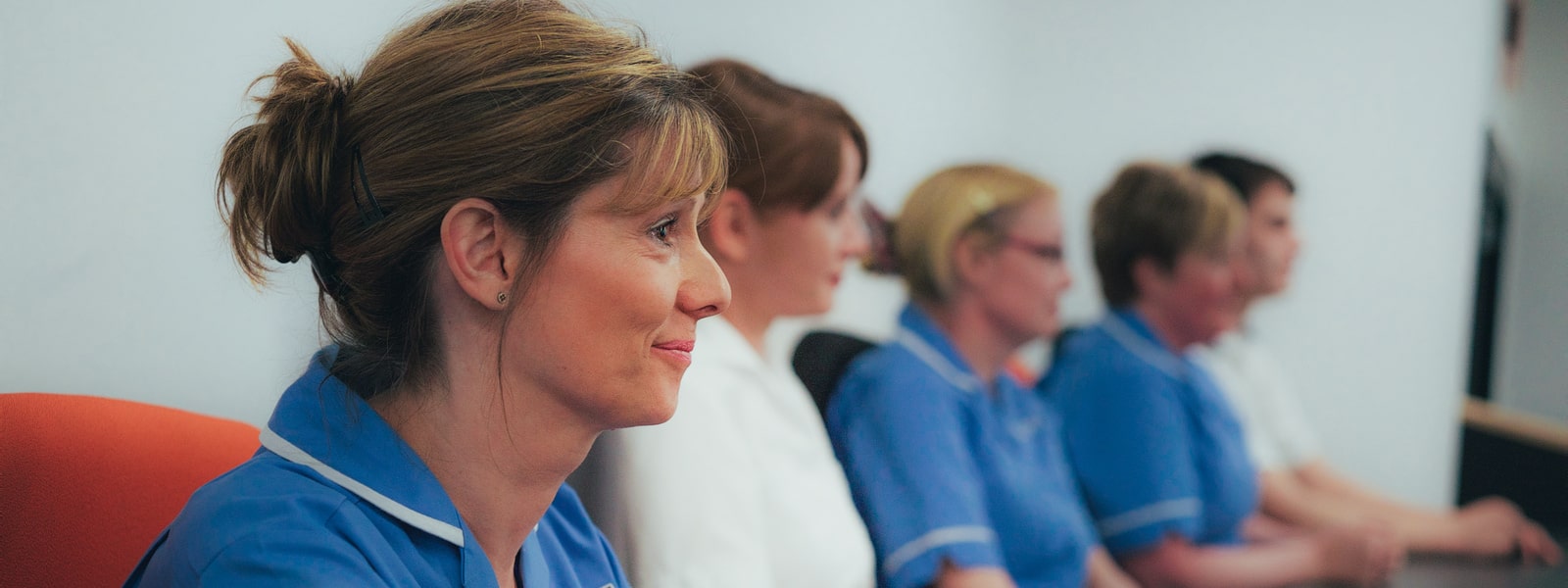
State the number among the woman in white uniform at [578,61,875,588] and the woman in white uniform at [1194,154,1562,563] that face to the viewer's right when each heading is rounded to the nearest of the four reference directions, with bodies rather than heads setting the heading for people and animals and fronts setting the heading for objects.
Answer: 2

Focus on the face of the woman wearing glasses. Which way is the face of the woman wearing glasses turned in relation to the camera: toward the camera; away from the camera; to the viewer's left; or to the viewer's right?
to the viewer's right

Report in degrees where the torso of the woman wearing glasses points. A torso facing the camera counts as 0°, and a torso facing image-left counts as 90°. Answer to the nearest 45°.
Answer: approximately 270°

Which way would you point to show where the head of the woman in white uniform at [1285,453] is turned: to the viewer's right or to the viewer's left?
to the viewer's right

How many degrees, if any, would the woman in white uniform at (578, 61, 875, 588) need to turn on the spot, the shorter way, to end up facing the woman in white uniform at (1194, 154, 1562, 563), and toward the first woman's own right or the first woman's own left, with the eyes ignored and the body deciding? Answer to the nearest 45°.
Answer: approximately 45° to the first woman's own left

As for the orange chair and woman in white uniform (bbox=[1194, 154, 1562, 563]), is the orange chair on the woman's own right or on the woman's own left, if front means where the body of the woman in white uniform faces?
on the woman's own right

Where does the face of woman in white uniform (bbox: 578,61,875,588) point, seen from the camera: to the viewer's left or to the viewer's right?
to the viewer's right

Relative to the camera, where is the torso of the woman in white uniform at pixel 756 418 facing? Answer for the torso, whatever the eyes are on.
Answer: to the viewer's right

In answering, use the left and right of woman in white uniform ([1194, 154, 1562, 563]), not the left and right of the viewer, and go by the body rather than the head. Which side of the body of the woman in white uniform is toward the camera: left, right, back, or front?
right
